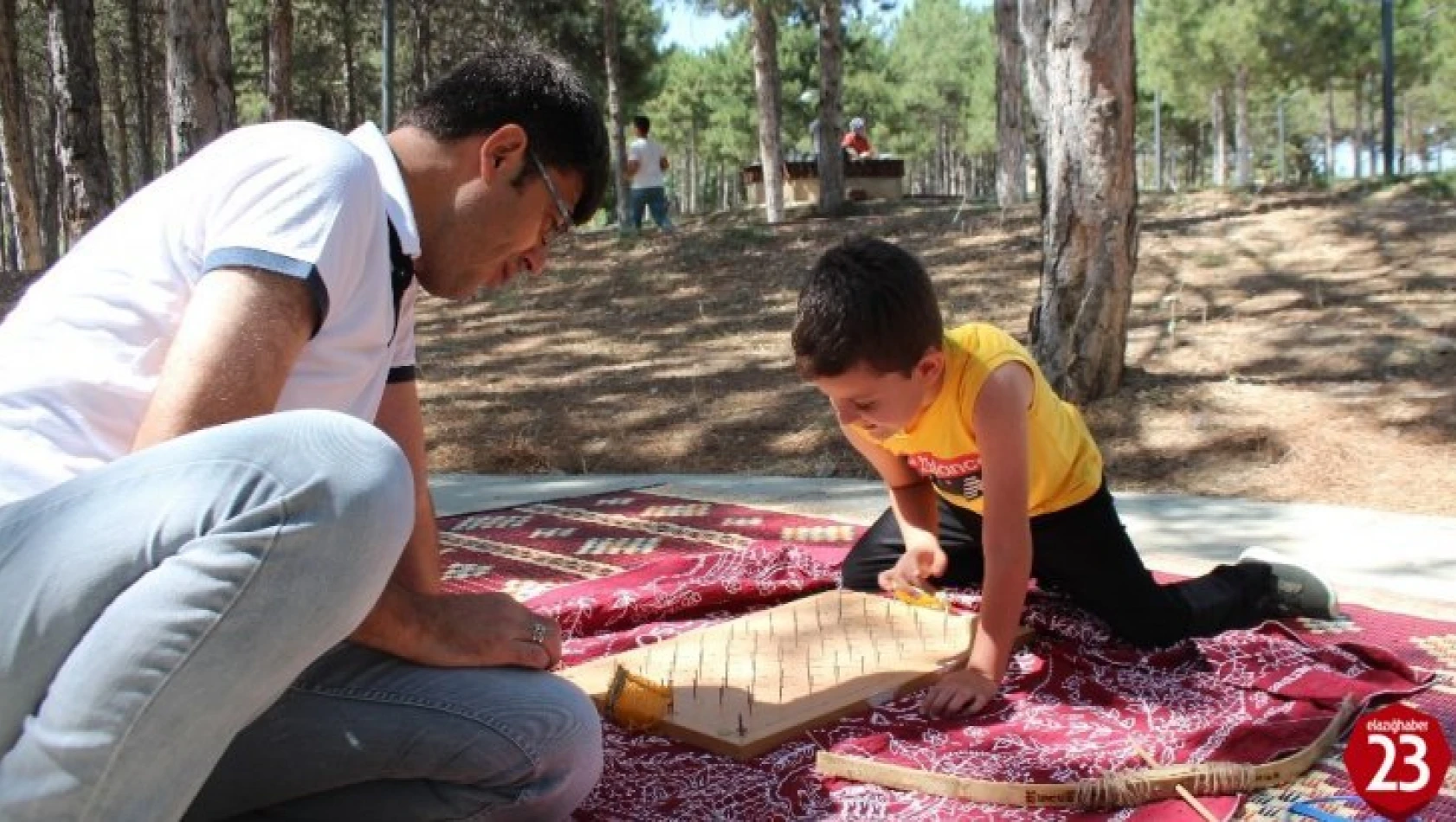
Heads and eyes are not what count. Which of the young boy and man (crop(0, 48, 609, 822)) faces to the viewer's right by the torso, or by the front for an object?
the man

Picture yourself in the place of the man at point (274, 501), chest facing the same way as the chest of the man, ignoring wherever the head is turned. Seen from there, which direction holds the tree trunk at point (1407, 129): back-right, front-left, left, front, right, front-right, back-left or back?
front-left

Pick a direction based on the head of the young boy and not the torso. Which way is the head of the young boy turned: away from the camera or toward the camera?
toward the camera

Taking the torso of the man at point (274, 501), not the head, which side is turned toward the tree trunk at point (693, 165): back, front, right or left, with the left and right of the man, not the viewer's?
left

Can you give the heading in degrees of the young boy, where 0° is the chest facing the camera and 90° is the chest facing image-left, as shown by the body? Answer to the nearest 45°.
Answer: approximately 45°

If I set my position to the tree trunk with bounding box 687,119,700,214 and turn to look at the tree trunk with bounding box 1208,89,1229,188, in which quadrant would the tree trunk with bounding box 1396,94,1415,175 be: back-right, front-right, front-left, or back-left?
front-left

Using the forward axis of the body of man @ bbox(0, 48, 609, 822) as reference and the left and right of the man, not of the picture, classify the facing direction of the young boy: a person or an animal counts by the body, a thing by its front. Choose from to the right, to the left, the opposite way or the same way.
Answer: the opposite way

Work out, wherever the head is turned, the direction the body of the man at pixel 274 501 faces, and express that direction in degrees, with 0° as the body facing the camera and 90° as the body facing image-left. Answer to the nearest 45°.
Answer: approximately 270°

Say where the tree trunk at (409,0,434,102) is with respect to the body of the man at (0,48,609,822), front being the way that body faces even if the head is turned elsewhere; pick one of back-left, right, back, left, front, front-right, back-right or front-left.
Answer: left

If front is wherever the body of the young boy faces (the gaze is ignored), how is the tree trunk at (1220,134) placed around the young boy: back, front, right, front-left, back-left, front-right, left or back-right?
back-right

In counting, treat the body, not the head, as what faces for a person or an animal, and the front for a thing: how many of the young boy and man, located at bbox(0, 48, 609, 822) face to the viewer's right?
1

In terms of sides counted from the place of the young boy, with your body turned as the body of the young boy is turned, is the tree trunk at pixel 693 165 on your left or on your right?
on your right

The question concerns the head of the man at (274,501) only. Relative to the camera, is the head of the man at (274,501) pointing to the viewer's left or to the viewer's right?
to the viewer's right
